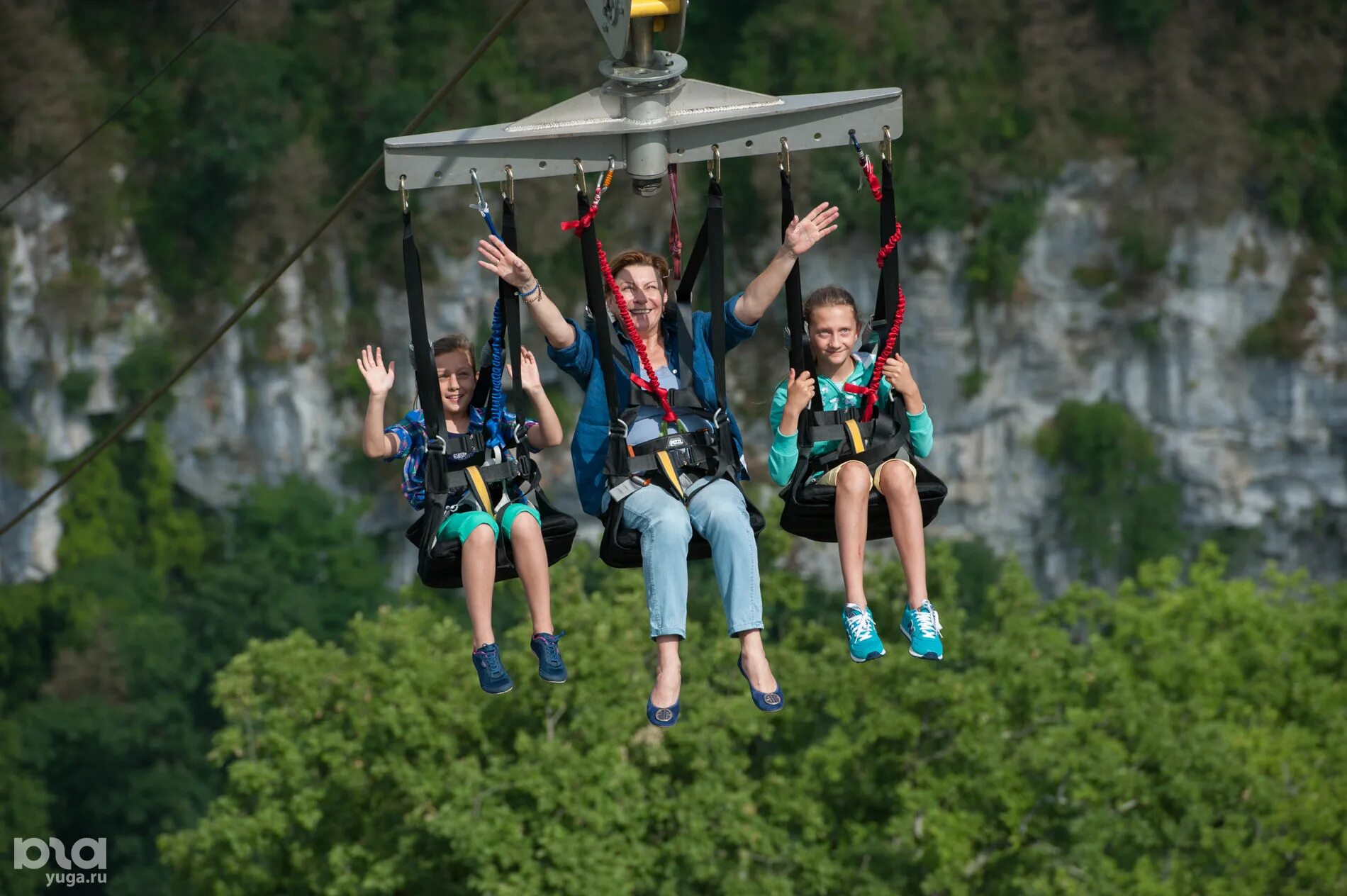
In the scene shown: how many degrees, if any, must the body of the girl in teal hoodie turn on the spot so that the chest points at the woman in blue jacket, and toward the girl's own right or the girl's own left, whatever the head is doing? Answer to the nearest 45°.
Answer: approximately 90° to the girl's own right

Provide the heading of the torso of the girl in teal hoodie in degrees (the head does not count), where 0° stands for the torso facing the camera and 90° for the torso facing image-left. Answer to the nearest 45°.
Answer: approximately 0°

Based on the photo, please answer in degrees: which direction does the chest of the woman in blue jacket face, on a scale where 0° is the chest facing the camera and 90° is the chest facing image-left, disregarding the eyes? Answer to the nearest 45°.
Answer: approximately 0°

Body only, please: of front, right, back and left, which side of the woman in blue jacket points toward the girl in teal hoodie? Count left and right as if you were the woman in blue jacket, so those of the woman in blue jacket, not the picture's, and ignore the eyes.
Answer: left

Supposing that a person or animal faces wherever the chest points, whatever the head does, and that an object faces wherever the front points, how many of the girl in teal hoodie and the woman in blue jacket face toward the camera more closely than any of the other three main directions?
2
